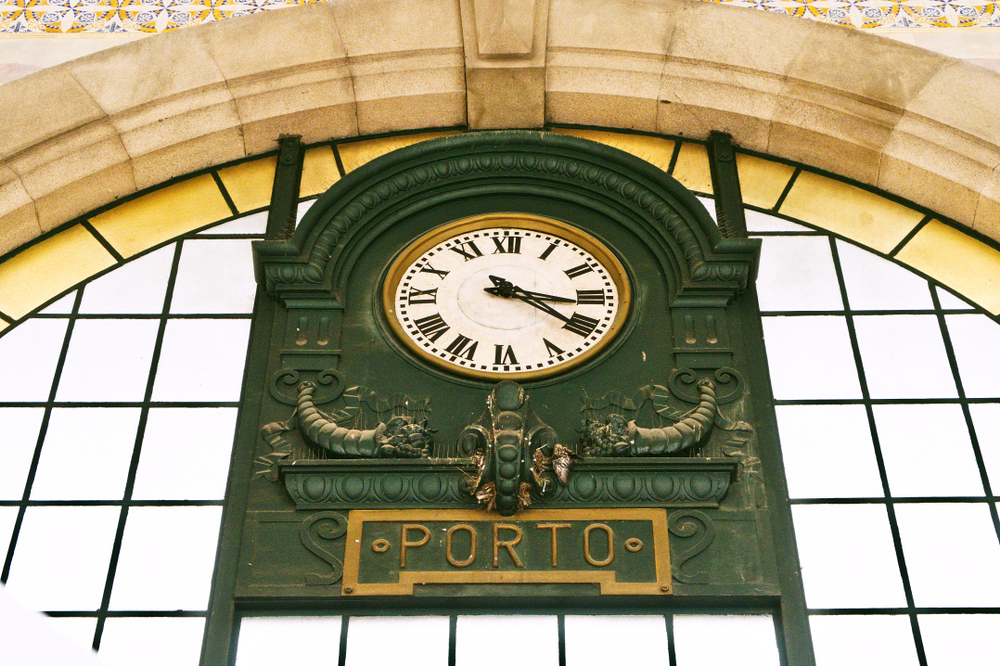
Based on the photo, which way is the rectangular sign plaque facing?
toward the camera
